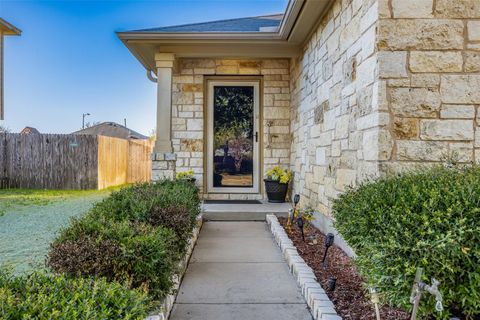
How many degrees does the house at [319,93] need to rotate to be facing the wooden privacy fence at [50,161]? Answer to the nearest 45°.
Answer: approximately 135° to its right

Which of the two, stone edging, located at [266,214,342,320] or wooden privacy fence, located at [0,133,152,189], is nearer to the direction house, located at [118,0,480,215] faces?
the stone edging

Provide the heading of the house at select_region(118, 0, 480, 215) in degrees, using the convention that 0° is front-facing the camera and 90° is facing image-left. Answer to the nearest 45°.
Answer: approximately 0°

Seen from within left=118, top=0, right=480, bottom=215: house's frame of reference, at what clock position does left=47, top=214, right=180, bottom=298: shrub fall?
The shrub is roughly at 1 o'clock from the house.

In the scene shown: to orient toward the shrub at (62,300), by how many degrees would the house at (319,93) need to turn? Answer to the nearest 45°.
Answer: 0° — it already faces it

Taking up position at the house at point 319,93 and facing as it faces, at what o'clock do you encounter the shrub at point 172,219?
The shrub is roughly at 1 o'clock from the house.
